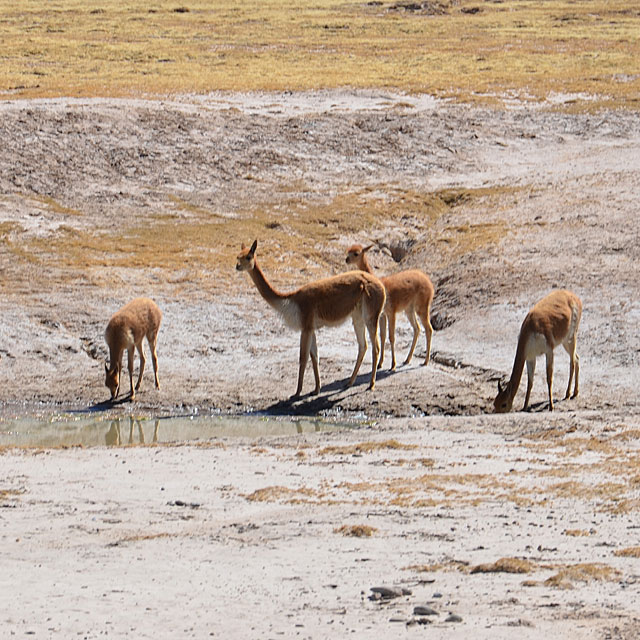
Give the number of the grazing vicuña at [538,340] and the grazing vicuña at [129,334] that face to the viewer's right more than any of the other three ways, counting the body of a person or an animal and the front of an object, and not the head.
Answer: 0

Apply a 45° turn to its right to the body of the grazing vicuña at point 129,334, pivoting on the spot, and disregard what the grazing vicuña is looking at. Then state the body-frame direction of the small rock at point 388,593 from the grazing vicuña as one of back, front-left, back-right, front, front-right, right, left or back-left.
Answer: left

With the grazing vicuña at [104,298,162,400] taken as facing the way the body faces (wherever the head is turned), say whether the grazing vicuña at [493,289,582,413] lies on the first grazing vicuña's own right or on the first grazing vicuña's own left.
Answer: on the first grazing vicuña's own left

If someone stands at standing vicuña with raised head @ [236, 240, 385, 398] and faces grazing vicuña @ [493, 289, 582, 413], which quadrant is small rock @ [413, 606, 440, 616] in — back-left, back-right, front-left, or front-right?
front-right

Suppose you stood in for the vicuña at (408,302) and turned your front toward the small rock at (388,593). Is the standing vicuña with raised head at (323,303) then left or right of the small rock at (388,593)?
right

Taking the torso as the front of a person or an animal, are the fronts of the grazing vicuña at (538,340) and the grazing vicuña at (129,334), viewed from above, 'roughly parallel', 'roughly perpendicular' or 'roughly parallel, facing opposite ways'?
roughly parallel

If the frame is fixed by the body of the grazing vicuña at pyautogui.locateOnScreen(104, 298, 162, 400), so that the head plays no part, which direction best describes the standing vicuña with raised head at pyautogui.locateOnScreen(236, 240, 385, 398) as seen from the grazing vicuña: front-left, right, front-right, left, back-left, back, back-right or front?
back-left

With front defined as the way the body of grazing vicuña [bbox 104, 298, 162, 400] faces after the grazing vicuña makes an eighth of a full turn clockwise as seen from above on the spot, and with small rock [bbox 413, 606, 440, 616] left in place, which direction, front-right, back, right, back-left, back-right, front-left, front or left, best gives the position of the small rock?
left

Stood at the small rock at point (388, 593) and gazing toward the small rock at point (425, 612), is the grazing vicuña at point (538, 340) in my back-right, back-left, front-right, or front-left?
back-left

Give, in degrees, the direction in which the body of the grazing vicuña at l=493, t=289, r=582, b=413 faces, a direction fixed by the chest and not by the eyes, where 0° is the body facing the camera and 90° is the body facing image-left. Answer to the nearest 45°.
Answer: approximately 45°

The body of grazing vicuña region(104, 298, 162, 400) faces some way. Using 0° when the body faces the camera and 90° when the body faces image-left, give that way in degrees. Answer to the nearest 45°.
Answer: approximately 45°

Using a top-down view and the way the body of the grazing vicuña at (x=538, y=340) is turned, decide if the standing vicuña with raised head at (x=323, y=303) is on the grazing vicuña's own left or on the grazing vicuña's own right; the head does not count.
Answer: on the grazing vicuña's own right

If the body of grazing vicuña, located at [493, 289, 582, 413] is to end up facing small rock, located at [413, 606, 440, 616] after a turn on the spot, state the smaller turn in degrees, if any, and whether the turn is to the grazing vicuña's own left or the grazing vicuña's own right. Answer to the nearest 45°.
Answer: approximately 45° to the grazing vicuña's own left
